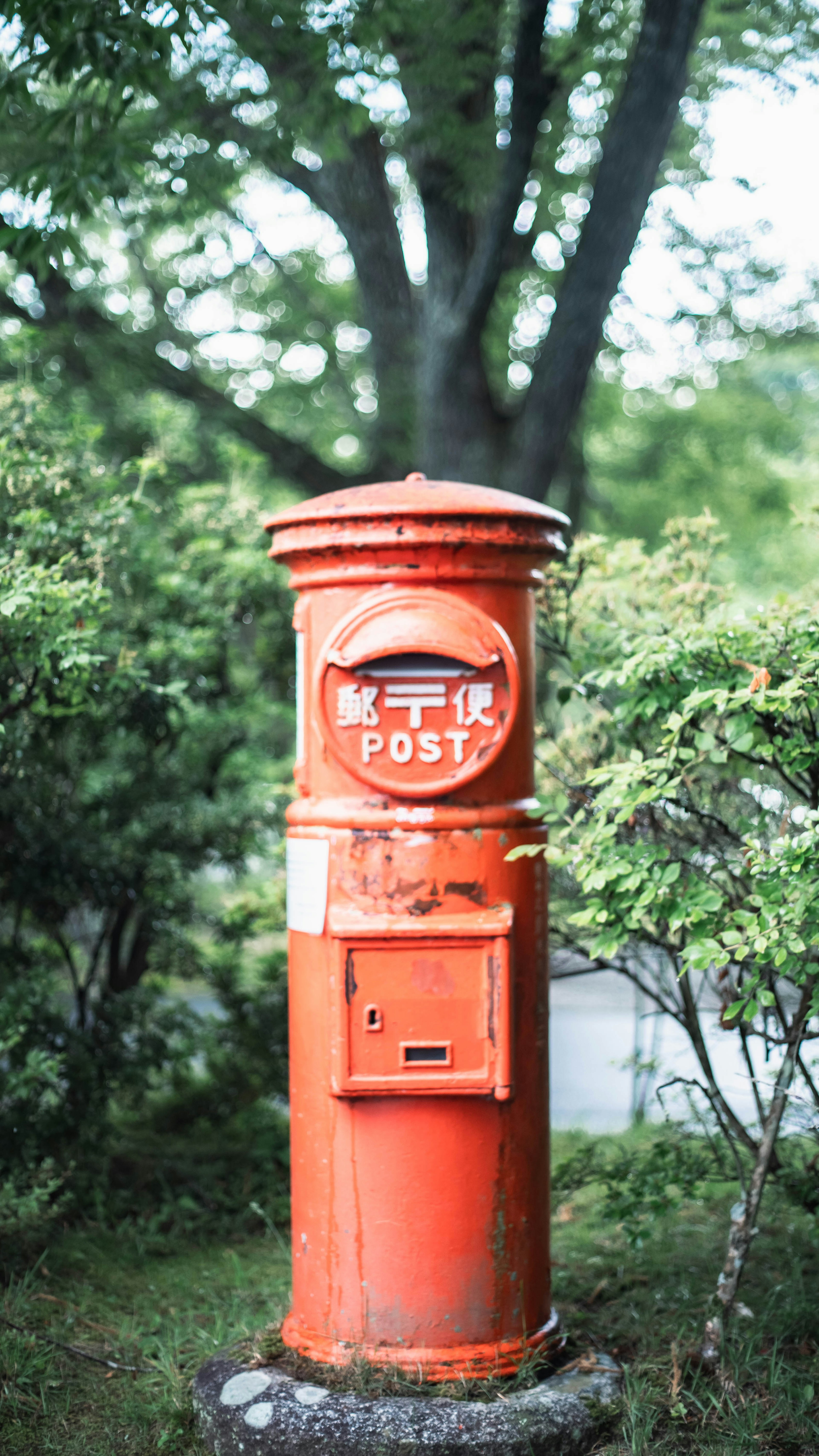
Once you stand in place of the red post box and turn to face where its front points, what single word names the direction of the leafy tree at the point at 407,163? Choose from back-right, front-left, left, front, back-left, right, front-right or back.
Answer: back

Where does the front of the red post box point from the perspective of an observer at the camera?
facing the viewer

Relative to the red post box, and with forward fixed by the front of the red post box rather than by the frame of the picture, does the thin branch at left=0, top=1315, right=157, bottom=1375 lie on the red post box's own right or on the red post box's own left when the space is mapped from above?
on the red post box's own right

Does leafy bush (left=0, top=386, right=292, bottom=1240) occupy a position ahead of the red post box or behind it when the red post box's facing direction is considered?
behind

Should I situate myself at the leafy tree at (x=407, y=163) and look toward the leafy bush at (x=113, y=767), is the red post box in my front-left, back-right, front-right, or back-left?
front-left
